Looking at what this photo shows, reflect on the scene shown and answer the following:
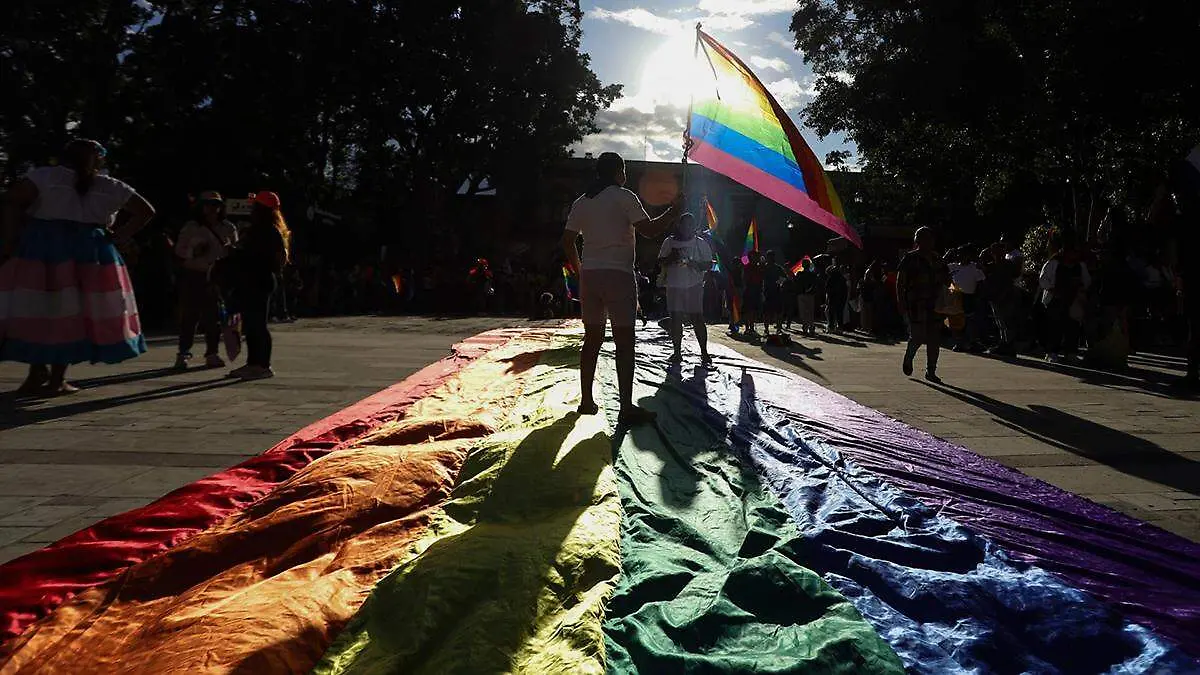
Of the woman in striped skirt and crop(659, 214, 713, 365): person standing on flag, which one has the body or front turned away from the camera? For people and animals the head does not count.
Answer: the woman in striped skirt

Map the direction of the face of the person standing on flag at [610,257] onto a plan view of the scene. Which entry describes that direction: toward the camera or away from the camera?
away from the camera

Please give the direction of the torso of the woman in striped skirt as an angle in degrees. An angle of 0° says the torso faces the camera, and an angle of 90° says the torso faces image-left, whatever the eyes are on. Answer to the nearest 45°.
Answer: approximately 180°

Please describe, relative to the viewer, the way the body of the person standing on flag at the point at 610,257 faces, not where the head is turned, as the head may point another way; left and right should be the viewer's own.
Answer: facing away from the viewer and to the right of the viewer

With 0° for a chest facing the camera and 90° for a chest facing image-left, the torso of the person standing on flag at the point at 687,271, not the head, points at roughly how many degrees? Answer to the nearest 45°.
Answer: approximately 0°
